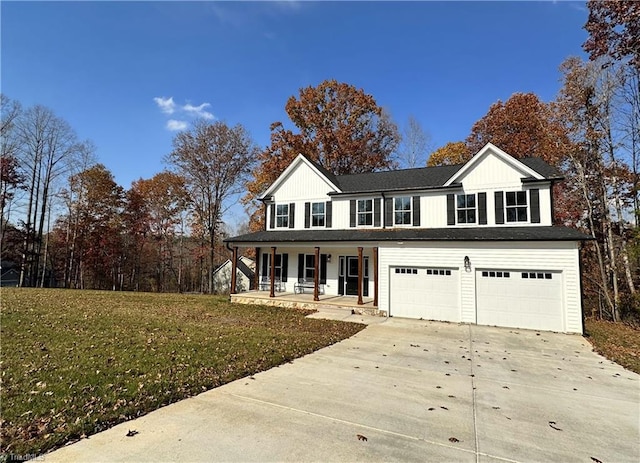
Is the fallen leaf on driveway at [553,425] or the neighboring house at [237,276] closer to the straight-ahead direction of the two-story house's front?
the fallen leaf on driveway

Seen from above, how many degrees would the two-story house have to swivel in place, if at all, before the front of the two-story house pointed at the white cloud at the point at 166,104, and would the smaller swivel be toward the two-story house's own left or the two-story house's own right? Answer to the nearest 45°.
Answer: approximately 90° to the two-story house's own right

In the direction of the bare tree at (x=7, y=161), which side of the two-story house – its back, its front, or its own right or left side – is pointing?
right

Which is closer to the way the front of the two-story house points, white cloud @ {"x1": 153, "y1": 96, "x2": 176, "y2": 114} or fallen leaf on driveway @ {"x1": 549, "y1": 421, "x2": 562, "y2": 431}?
the fallen leaf on driveway

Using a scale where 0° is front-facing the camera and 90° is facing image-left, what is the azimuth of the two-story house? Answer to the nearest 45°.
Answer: approximately 0°

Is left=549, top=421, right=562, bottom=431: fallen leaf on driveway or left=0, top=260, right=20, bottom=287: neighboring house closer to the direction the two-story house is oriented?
the fallen leaf on driveway

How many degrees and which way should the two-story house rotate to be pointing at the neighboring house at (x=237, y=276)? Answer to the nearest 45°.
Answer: approximately 135° to its right

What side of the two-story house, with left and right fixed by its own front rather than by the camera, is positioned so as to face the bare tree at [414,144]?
back

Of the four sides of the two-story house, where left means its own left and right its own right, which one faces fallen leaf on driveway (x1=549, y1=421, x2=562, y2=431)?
front

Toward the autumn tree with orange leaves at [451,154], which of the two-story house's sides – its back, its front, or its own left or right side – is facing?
back

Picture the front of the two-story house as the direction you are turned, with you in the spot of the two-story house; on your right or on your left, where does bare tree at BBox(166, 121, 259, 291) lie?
on your right

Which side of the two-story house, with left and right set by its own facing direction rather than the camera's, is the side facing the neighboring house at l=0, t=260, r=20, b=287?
right
